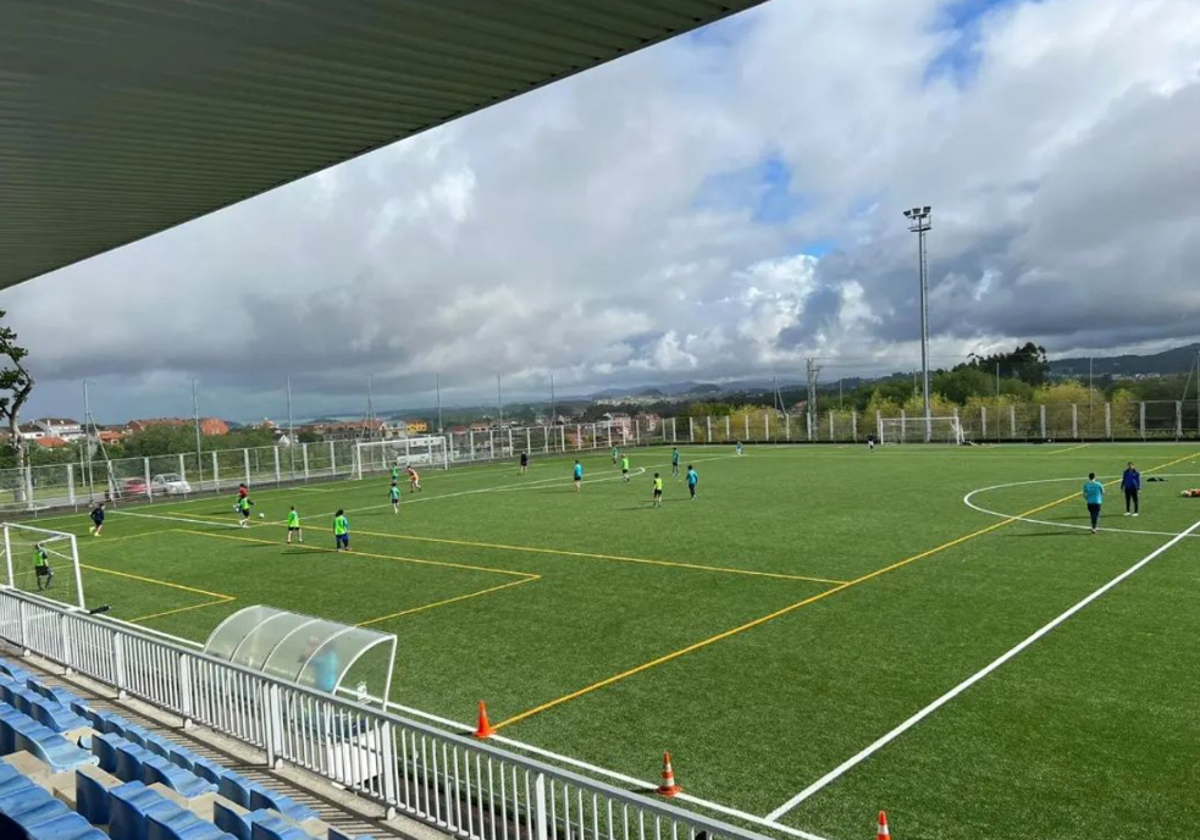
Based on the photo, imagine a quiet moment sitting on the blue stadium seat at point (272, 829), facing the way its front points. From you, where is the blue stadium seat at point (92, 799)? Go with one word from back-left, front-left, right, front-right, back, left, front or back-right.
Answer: left

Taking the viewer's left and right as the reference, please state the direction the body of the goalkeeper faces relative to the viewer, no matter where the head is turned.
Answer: facing away from the viewer and to the right of the viewer

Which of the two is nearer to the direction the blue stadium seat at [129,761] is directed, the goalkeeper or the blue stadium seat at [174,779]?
the goalkeeper

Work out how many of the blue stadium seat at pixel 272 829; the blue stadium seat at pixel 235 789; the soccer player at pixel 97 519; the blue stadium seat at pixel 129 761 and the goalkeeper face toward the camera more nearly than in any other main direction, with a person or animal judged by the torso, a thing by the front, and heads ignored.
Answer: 0

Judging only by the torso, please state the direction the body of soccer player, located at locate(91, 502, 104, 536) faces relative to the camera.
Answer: to the viewer's right

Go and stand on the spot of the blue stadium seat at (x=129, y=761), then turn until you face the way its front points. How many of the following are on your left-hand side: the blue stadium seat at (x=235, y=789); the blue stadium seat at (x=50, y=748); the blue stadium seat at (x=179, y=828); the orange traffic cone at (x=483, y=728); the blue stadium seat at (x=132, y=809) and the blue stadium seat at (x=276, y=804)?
1

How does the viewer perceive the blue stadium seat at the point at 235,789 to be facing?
facing away from the viewer and to the right of the viewer

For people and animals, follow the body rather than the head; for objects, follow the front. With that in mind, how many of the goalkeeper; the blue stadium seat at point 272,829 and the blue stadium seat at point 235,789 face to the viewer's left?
0

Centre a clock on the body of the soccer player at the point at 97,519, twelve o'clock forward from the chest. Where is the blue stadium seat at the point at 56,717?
The blue stadium seat is roughly at 3 o'clock from the soccer player.

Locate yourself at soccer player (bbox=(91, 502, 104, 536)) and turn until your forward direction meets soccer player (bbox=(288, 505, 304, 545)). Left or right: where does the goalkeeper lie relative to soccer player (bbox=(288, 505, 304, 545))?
right

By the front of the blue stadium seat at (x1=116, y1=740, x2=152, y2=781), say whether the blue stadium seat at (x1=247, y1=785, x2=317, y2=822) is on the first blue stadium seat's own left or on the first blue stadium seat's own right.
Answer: on the first blue stadium seat's own right

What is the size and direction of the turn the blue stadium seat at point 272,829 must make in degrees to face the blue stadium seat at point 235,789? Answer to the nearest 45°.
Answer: approximately 45° to its left

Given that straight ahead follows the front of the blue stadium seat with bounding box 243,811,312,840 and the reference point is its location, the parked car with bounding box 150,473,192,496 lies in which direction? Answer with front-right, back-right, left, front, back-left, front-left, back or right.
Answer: front-left

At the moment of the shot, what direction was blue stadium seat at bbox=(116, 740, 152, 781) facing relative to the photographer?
facing away from the viewer and to the right of the viewer

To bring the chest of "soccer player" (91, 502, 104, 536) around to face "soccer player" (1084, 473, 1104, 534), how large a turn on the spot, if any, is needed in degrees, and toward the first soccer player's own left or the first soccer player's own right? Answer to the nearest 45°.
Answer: approximately 45° to the first soccer player's own right

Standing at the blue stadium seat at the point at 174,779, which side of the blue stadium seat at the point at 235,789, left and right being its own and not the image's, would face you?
left

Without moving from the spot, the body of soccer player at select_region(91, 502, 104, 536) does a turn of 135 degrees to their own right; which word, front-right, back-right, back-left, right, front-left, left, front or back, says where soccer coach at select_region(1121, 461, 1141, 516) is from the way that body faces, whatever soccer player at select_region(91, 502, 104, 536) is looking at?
left

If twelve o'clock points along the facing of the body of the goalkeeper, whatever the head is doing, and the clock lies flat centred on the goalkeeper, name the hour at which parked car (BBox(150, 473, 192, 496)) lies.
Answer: The parked car is roughly at 11 o'clock from the goalkeeper.

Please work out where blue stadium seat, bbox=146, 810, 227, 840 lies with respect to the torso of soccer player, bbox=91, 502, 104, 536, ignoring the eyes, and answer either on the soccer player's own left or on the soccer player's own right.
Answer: on the soccer player's own right
